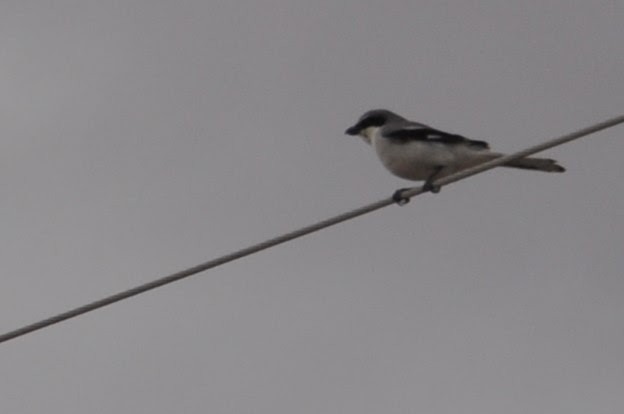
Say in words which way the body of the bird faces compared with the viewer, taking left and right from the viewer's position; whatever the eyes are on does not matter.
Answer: facing to the left of the viewer
